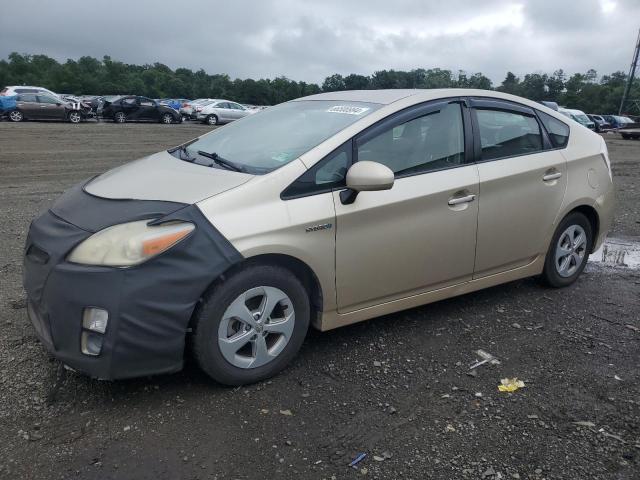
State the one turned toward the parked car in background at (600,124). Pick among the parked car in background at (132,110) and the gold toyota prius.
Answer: the parked car in background at (132,110)

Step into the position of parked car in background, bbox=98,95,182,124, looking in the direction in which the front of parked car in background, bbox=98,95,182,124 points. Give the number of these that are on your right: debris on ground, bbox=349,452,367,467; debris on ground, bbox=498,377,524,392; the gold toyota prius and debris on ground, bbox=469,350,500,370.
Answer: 4

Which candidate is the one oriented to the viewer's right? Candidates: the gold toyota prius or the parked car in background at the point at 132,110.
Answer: the parked car in background

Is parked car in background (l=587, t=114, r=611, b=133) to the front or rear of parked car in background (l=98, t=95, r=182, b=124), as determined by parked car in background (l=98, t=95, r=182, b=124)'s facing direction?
to the front

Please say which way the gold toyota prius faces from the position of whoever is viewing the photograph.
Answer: facing the viewer and to the left of the viewer

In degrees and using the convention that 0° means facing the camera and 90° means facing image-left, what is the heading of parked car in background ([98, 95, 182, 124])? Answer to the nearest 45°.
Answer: approximately 270°

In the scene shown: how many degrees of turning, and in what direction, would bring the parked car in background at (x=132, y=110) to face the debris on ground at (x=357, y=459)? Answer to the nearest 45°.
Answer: approximately 90° to its right
